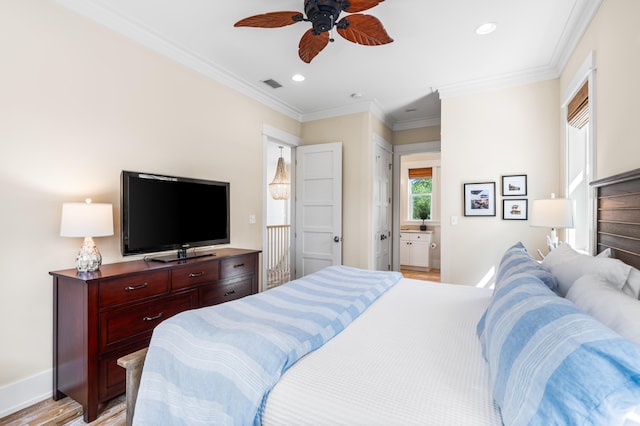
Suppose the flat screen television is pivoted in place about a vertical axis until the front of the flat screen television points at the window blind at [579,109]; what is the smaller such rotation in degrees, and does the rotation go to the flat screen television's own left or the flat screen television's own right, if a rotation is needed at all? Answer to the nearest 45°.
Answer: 0° — it already faces it

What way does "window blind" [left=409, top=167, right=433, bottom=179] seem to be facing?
toward the camera

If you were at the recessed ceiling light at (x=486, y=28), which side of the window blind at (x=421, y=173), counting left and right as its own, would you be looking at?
front

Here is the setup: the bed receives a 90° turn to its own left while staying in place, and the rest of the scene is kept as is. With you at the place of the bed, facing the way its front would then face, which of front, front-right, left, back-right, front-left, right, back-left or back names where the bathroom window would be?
back

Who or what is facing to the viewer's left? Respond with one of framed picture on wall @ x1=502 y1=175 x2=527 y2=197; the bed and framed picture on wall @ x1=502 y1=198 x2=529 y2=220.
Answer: the bed

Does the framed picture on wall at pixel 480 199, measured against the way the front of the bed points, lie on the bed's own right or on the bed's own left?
on the bed's own right

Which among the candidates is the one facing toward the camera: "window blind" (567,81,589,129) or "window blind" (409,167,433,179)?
"window blind" (409,167,433,179)

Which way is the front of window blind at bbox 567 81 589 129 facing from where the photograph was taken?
facing to the left of the viewer

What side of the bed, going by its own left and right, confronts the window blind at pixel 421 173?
right

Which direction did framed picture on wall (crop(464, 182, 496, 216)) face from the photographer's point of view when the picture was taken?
facing the viewer

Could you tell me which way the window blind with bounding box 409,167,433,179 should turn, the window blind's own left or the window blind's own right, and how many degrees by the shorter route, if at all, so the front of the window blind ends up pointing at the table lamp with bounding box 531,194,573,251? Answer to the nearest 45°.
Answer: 0° — it already faces it

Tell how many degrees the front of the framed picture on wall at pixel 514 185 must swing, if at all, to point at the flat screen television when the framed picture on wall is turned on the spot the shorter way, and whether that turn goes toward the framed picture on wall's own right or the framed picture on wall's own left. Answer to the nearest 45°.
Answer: approximately 45° to the framed picture on wall's own right

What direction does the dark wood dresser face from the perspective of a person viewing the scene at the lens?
facing the viewer and to the right of the viewer

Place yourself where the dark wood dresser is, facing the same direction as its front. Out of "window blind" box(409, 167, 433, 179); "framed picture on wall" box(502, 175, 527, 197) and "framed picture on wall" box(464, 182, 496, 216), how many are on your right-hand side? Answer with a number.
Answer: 0

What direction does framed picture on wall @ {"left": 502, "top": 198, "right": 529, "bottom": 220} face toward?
toward the camera

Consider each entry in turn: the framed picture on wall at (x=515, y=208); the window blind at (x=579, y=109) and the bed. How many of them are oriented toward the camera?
1

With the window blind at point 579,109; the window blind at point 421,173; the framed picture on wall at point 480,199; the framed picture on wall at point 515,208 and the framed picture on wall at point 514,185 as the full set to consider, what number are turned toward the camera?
4

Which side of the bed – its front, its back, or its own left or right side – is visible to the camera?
left
